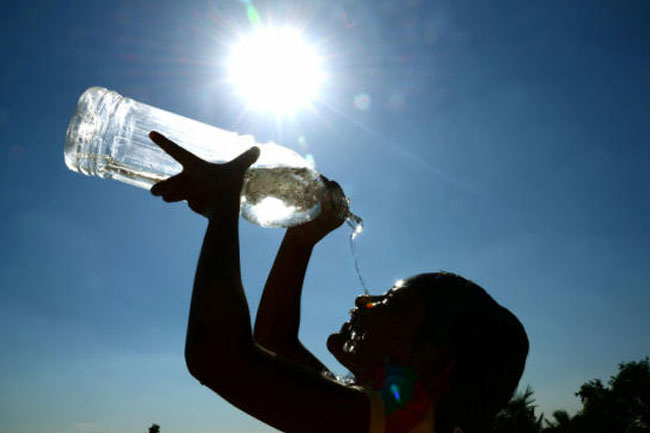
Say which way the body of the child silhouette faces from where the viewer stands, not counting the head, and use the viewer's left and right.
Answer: facing to the left of the viewer

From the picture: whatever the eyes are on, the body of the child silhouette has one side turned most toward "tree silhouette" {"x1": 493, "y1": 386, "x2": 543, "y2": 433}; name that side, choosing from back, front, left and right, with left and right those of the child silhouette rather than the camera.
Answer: right

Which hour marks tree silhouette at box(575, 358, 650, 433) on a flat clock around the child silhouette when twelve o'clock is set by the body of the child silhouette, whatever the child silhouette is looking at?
The tree silhouette is roughly at 4 o'clock from the child silhouette.
